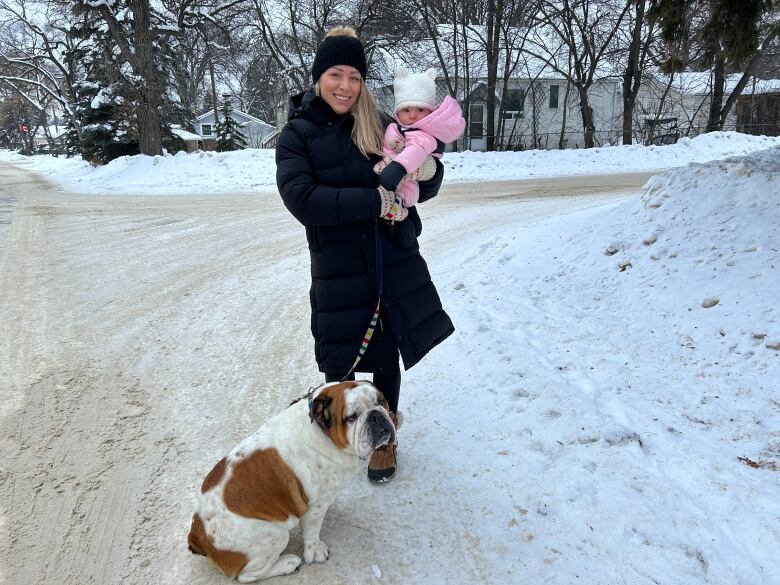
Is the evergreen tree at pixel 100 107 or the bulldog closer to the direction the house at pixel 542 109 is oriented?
the bulldog

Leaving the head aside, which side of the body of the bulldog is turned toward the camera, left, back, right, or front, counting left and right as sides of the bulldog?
right

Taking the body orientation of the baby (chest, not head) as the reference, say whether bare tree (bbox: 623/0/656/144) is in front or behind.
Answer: behind

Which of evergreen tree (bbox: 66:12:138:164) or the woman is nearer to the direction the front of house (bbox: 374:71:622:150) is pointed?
the woman

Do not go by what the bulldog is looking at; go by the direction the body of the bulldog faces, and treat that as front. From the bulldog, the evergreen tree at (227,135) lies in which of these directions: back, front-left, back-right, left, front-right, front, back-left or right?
left

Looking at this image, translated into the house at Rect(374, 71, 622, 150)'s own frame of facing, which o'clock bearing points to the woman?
The woman is roughly at 12 o'clock from the house.

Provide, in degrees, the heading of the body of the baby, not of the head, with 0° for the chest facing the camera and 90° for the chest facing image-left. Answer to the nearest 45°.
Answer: approximately 45°
